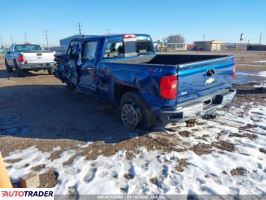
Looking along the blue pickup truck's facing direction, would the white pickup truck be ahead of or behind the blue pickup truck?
ahead

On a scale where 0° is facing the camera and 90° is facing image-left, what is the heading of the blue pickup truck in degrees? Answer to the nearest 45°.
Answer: approximately 135°
